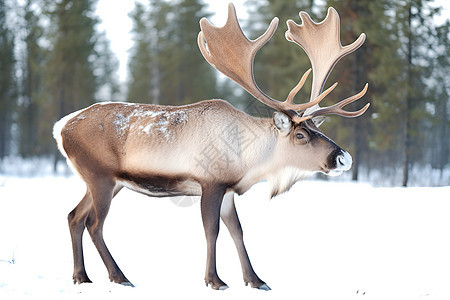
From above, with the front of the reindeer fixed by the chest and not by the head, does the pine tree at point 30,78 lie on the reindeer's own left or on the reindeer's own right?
on the reindeer's own left

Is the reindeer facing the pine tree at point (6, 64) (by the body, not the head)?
no

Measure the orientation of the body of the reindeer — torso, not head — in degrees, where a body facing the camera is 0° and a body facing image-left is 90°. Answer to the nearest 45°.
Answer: approximately 270°

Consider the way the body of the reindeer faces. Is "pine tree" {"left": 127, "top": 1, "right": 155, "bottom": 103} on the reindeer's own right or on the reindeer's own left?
on the reindeer's own left
